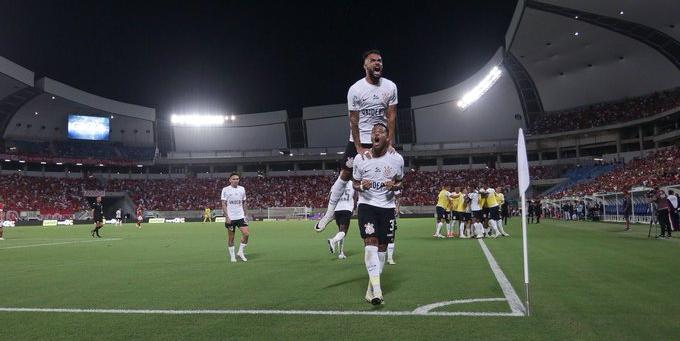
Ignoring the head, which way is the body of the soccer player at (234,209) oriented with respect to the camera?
toward the camera

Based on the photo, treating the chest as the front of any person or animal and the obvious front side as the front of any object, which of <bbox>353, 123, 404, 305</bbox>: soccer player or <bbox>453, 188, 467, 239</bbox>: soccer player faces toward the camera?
<bbox>353, 123, 404, 305</bbox>: soccer player

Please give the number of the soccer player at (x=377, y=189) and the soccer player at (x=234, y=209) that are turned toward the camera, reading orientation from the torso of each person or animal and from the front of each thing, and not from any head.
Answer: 2

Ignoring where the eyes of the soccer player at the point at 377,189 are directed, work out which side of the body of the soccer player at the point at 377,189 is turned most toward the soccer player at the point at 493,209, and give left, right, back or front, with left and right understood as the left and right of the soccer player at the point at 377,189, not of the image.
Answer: back

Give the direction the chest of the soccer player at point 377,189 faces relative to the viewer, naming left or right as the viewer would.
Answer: facing the viewer

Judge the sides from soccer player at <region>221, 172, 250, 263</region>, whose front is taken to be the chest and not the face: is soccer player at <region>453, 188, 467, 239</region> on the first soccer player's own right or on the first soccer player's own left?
on the first soccer player's own left

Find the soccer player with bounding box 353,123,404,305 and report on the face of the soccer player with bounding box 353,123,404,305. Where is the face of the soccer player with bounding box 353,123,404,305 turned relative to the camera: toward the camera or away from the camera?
toward the camera

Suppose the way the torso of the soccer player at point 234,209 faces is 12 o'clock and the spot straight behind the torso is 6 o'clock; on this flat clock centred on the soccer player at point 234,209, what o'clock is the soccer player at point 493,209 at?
the soccer player at point 493,209 is roughly at 8 o'clock from the soccer player at point 234,209.

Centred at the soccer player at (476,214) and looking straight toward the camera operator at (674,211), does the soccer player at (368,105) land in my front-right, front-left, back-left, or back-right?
back-right
